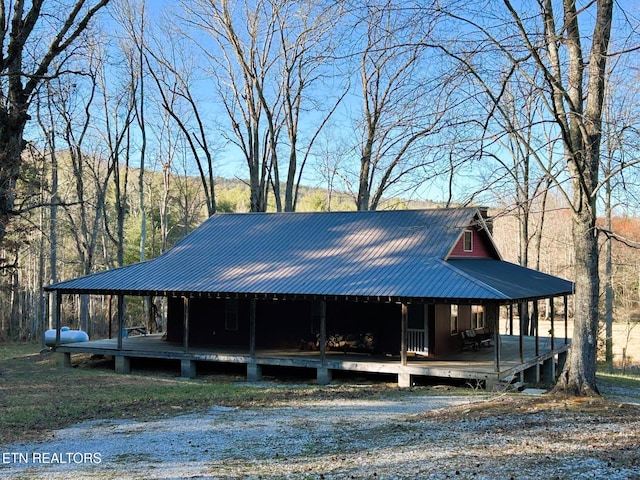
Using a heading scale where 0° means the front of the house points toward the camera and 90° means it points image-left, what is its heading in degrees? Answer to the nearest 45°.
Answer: approximately 0°
